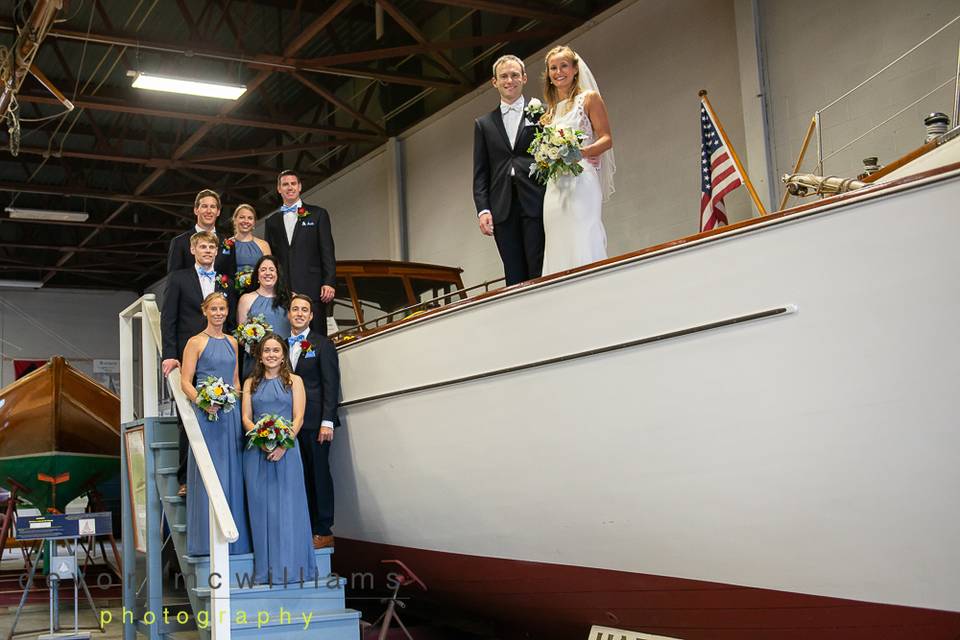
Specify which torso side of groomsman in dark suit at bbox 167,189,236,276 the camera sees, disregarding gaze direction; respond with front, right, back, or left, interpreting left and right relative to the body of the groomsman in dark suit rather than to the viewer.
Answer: front

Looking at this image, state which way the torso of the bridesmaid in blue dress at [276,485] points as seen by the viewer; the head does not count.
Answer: toward the camera

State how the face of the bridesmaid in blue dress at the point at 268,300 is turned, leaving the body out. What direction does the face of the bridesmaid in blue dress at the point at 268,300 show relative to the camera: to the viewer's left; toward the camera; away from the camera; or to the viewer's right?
toward the camera

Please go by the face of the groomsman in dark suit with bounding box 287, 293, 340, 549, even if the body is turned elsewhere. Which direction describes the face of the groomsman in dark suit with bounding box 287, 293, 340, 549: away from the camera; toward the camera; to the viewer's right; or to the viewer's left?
toward the camera

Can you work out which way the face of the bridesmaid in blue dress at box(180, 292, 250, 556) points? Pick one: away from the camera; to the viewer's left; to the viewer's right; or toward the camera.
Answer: toward the camera

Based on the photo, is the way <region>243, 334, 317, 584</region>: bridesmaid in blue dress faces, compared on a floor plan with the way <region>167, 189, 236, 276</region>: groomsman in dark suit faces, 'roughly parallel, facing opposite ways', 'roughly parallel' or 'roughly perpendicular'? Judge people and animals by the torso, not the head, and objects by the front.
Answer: roughly parallel

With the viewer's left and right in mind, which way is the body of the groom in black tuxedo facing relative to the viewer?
facing the viewer

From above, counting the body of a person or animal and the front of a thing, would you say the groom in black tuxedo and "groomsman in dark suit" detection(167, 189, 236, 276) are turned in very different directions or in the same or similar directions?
same or similar directions

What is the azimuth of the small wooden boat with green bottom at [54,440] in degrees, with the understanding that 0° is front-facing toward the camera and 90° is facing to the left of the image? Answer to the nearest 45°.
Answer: approximately 0°

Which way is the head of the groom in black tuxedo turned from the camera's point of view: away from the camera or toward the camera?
toward the camera

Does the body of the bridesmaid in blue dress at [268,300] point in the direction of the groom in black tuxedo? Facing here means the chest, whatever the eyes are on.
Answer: no
